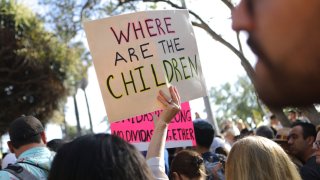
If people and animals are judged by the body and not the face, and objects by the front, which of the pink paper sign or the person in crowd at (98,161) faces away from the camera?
the person in crowd

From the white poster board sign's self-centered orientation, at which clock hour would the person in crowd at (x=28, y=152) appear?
The person in crowd is roughly at 2 o'clock from the white poster board sign.

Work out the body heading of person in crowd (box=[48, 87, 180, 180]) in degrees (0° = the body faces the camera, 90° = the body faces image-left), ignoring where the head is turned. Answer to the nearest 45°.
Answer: approximately 180°

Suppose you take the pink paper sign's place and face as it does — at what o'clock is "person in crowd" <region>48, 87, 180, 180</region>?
The person in crowd is roughly at 12 o'clock from the pink paper sign.

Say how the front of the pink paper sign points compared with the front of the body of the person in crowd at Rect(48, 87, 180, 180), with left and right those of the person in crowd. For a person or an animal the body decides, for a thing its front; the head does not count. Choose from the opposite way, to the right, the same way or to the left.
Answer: the opposite way

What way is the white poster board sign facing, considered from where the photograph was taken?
facing the viewer

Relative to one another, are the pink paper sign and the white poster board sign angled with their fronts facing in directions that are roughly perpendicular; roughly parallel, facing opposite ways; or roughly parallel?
roughly parallel

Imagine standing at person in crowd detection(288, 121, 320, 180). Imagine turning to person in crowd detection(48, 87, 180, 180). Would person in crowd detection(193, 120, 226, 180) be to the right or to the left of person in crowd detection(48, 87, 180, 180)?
right

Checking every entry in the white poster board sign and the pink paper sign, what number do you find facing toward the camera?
2

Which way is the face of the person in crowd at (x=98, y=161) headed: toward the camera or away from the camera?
away from the camera

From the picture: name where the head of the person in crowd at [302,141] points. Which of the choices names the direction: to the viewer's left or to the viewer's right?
to the viewer's left

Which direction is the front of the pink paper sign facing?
toward the camera
